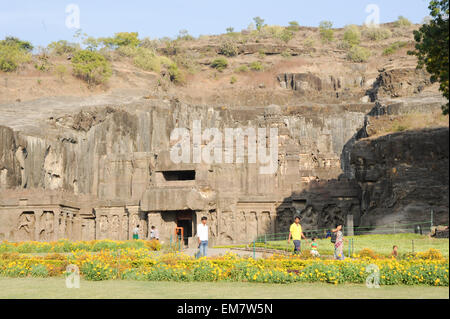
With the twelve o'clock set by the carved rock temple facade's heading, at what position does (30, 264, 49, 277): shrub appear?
The shrub is roughly at 12 o'clock from the carved rock temple facade.

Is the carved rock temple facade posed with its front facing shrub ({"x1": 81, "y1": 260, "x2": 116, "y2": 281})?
yes

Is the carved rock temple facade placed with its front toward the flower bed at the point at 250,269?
yes

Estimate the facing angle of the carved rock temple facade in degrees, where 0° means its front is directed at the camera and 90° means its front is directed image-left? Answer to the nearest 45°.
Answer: approximately 0°
